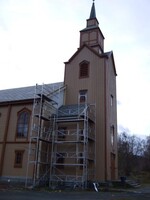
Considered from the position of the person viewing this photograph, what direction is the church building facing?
facing to the right of the viewer
